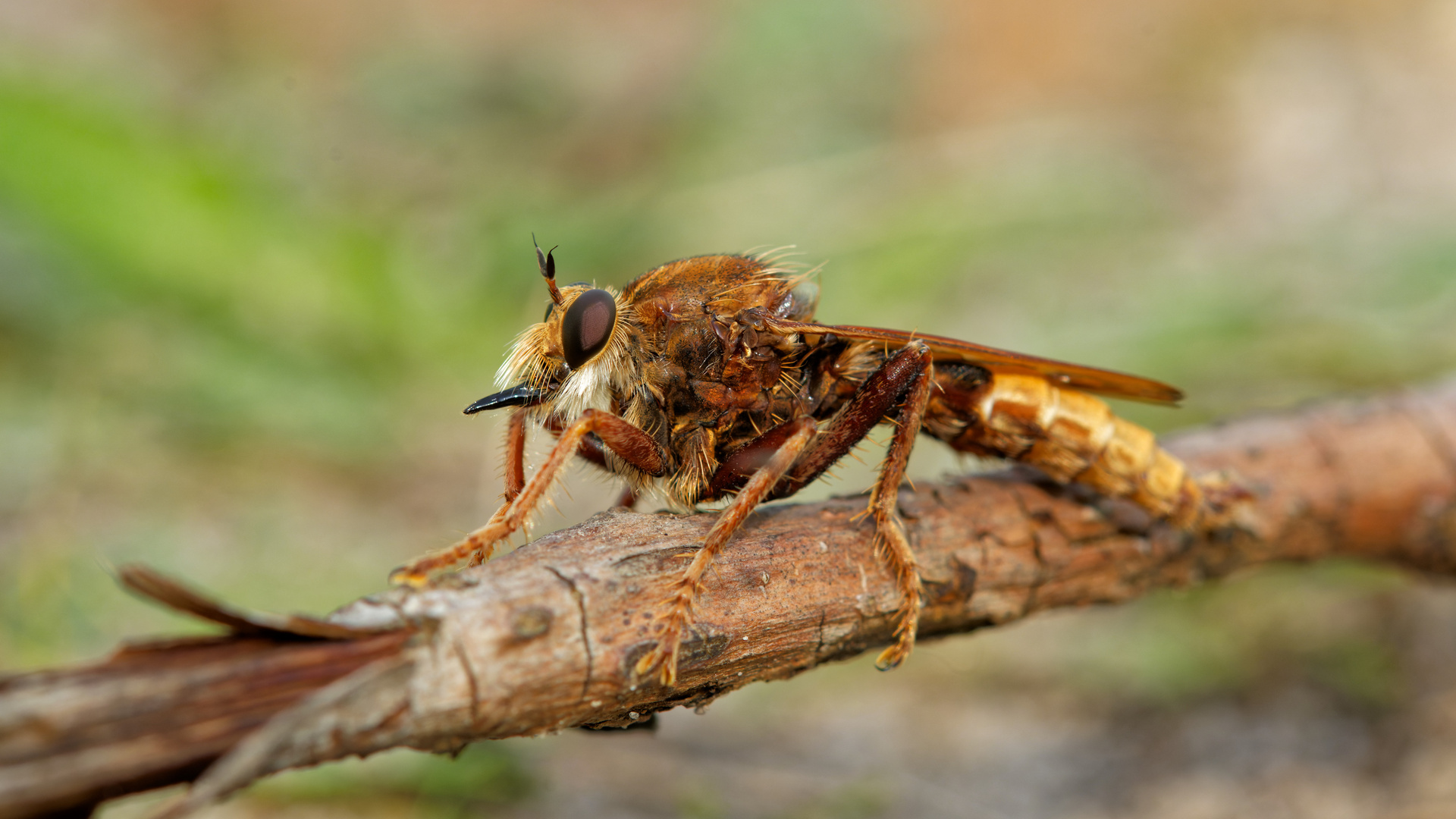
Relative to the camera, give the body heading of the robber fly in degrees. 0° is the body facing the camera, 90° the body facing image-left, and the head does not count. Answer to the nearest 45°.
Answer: approximately 90°
